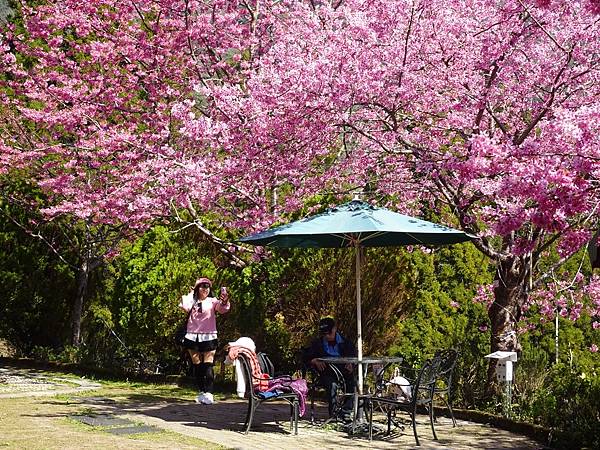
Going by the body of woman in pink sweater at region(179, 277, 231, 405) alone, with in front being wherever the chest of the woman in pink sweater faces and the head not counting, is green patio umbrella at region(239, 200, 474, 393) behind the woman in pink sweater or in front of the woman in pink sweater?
in front

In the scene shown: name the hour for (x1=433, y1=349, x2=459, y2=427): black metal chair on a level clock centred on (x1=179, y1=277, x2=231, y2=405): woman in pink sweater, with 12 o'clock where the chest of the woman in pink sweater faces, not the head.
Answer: The black metal chair is roughly at 10 o'clock from the woman in pink sweater.

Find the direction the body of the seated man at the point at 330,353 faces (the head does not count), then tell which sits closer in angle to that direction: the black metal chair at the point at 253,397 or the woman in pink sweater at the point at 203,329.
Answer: the black metal chair

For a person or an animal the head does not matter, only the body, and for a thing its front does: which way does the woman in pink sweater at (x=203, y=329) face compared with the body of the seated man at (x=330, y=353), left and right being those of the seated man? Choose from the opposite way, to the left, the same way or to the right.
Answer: the same way

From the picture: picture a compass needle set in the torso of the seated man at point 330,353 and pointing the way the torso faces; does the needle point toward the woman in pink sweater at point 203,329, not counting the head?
no

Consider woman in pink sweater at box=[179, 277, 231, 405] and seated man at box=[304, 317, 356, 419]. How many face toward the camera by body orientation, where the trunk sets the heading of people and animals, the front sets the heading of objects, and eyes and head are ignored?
2

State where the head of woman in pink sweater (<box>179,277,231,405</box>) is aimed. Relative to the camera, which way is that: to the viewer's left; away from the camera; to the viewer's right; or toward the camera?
toward the camera

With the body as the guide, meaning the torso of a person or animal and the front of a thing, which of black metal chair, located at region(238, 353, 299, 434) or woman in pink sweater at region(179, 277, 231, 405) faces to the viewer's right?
the black metal chair

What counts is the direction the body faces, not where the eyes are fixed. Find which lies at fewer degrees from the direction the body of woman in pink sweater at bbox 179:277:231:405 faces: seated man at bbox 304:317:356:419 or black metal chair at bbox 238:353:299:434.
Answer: the black metal chair

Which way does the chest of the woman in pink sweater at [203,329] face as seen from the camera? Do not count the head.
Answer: toward the camera

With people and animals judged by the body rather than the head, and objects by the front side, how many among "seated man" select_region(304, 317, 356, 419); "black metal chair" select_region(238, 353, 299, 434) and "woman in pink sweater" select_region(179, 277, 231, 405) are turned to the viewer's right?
1

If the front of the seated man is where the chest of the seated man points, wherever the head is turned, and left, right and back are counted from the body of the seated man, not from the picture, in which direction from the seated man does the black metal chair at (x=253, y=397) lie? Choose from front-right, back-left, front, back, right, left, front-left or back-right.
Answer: front-right

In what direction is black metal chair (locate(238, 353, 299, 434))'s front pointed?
to the viewer's right

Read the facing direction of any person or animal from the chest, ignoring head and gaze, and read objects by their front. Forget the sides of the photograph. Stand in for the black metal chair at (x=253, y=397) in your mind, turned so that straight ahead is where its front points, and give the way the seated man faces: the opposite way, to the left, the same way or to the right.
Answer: to the right

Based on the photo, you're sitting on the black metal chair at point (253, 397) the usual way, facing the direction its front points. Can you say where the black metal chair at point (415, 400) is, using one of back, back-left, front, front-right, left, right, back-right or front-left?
front
